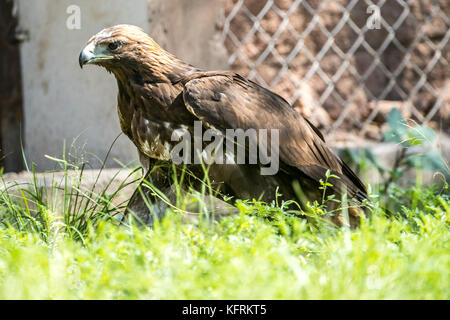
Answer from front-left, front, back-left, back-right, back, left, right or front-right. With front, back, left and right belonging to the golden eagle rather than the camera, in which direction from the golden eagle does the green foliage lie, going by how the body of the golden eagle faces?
back-right

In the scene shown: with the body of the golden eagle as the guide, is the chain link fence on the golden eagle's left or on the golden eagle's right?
on the golden eagle's right

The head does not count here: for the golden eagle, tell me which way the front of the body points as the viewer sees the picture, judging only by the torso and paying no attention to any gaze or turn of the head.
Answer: to the viewer's left
